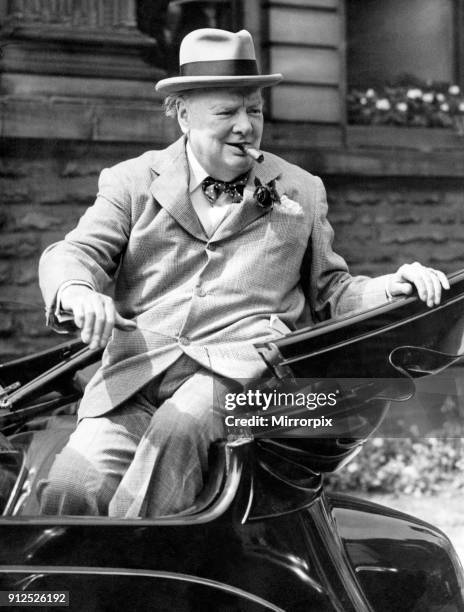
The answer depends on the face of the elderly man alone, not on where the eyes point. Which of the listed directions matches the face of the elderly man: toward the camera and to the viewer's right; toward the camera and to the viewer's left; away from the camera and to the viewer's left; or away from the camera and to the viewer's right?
toward the camera and to the viewer's right

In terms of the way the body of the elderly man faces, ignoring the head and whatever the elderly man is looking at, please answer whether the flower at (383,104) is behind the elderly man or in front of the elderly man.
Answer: behind

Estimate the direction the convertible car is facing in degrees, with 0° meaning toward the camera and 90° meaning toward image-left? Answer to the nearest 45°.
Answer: approximately 90°

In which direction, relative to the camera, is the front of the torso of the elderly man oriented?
toward the camera

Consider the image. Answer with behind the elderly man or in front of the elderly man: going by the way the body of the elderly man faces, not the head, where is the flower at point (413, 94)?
behind

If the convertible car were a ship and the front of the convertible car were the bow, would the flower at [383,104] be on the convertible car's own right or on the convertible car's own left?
on the convertible car's own right
